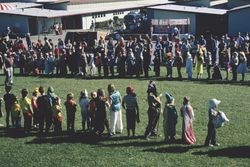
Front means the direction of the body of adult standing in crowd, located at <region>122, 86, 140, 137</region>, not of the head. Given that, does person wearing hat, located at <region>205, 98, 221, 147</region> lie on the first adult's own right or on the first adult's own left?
on the first adult's own right

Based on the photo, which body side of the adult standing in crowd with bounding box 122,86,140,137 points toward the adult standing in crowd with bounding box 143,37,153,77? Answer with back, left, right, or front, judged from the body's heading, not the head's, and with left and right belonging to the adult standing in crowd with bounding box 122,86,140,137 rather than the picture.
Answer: front

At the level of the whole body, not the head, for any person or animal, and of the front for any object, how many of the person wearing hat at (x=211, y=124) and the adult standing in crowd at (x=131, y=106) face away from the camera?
1

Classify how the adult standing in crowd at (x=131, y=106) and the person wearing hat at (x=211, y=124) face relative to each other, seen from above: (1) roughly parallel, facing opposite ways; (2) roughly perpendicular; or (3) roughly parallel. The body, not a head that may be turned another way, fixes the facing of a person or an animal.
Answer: roughly perpendicular

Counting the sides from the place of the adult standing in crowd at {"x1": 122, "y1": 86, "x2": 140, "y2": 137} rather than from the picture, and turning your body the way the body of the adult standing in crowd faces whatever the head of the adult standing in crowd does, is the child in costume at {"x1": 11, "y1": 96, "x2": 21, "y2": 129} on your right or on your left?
on your left

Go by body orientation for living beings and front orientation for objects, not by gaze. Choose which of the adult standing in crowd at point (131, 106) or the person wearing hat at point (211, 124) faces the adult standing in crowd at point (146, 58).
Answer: the adult standing in crowd at point (131, 106)

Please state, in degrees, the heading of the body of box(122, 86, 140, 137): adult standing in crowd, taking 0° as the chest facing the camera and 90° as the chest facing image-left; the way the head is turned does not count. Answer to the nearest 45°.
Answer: approximately 180°
